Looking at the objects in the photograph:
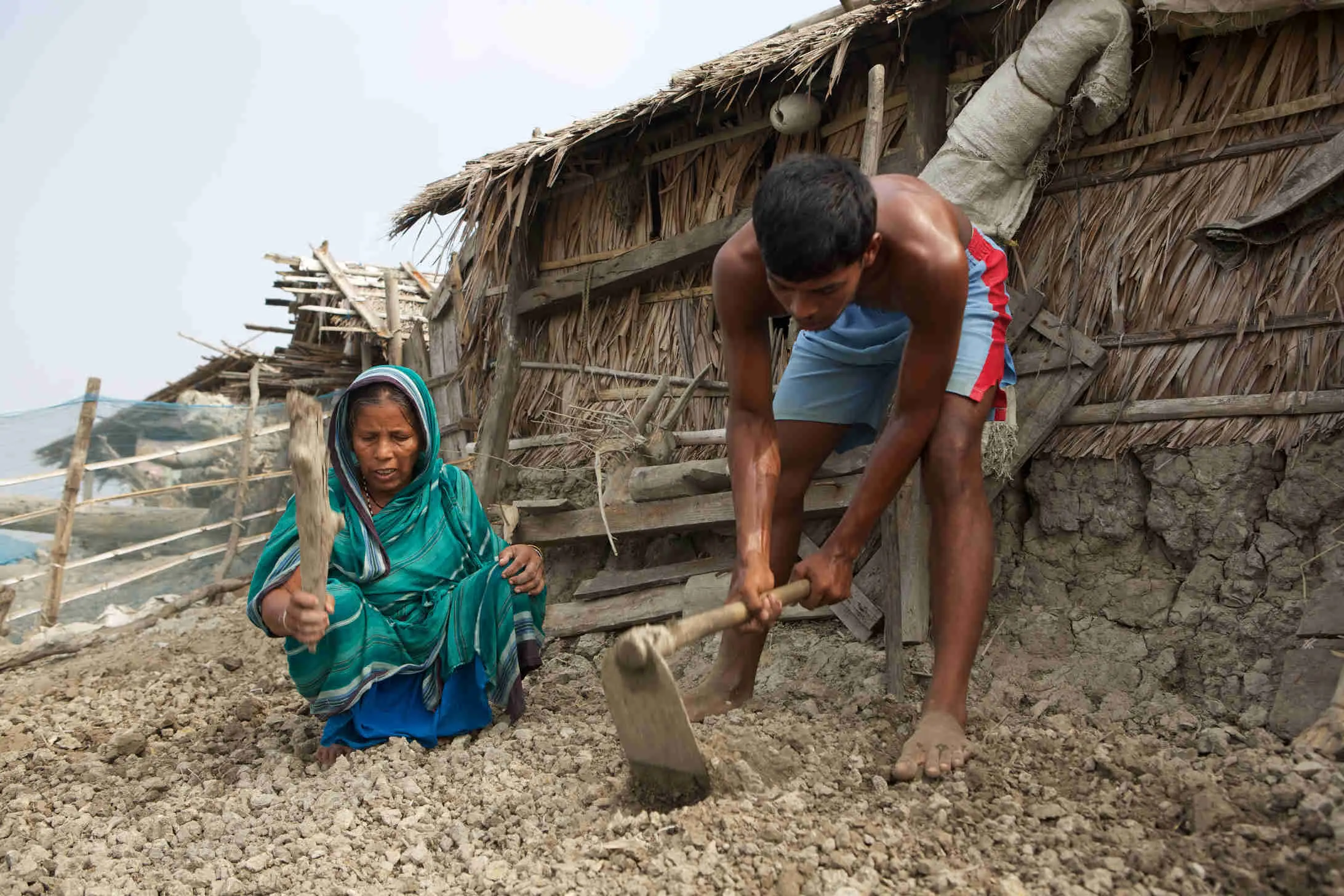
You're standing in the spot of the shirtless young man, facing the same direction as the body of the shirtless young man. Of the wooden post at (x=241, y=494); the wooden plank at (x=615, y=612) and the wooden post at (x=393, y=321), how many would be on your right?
3

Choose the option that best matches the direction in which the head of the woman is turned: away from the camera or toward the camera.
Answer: toward the camera

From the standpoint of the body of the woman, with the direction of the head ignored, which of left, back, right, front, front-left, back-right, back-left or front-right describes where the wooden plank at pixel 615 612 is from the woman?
back-left

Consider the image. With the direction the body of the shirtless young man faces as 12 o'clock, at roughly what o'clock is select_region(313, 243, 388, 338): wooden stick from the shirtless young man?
The wooden stick is roughly at 3 o'clock from the shirtless young man.

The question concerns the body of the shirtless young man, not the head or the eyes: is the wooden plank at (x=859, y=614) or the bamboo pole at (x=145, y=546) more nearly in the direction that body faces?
the bamboo pole

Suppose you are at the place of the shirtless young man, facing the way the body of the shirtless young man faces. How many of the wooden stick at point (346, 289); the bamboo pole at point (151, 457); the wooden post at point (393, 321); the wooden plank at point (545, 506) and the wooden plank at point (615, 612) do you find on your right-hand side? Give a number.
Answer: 5

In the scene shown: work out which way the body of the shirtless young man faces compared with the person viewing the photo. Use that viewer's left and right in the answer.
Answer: facing the viewer and to the left of the viewer

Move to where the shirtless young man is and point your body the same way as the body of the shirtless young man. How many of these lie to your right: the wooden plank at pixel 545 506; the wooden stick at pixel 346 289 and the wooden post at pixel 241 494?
3

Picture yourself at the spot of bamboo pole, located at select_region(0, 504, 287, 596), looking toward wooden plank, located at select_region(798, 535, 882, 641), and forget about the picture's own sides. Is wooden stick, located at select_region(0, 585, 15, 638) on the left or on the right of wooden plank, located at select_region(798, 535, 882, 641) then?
right

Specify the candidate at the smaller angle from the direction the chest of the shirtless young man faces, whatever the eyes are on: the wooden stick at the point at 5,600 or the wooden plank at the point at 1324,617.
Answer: the wooden stick

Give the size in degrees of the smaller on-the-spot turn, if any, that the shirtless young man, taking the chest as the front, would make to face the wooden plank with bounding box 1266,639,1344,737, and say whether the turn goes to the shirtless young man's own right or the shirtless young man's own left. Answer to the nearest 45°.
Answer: approximately 135° to the shirtless young man's own left

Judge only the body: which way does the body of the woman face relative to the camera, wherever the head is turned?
toward the camera

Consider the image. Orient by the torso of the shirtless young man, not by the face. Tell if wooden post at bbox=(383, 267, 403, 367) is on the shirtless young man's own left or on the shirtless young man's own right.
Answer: on the shirtless young man's own right

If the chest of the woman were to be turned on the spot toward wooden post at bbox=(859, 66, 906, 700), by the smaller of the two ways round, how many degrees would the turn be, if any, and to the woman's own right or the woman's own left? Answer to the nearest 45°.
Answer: approximately 90° to the woman's own left

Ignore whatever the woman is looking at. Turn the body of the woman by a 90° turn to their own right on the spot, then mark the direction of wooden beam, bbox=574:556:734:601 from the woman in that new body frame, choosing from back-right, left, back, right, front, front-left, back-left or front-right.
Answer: back-right

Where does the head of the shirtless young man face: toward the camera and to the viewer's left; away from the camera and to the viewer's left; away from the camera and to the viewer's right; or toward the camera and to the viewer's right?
toward the camera and to the viewer's left

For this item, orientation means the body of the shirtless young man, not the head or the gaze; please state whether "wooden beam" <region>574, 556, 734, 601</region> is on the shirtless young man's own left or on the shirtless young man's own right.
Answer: on the shirtless young man's own right

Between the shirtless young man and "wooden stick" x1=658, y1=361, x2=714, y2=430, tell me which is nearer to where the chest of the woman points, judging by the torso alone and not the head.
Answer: the shirtless young man
